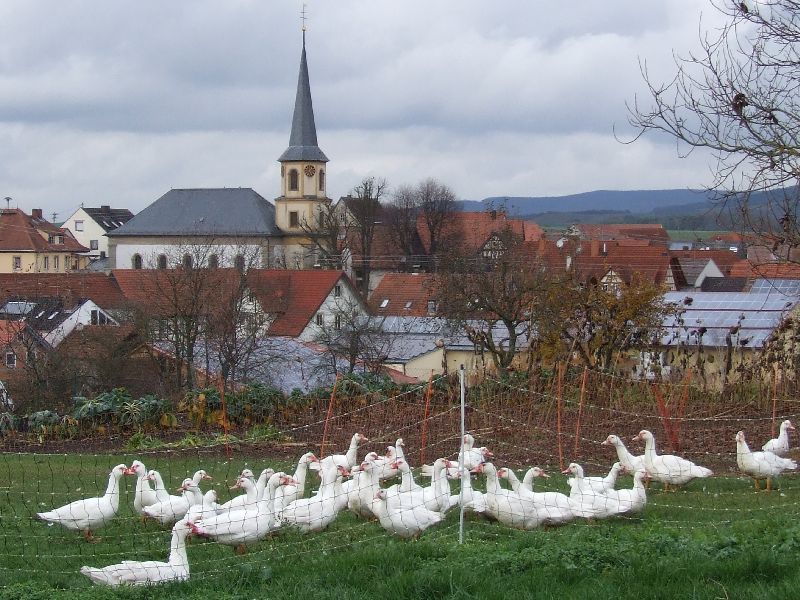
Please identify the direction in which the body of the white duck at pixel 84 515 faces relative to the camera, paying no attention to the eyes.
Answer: to the viewer's right

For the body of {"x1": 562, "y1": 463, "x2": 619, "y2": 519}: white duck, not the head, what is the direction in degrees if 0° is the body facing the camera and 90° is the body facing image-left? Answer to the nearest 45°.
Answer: approximately 90°

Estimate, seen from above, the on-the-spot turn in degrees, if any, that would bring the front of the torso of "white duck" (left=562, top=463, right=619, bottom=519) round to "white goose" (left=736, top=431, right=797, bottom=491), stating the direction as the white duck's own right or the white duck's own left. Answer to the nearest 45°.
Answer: approximately 135° to the white duck's own right

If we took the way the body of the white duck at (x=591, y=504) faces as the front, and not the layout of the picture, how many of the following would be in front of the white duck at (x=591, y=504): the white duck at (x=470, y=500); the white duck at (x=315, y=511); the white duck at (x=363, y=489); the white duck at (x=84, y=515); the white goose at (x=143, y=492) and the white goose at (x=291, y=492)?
6

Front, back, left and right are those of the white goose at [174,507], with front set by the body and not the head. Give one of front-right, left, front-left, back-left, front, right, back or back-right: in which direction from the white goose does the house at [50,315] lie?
left

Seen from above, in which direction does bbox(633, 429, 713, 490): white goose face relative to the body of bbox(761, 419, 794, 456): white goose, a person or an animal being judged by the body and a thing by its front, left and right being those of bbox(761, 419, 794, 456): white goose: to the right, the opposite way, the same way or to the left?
the opposite way

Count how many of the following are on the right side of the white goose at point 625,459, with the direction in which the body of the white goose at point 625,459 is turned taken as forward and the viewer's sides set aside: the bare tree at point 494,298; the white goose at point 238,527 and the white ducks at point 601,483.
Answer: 1

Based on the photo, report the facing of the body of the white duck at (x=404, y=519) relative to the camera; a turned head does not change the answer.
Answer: to the viewer's left

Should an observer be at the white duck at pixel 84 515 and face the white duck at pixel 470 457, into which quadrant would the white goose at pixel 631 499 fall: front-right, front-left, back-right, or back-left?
front-right

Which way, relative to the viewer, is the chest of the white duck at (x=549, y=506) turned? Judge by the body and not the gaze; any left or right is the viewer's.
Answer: facing to the left of the viewer

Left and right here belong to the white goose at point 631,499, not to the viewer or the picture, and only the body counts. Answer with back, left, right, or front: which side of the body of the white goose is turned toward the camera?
right

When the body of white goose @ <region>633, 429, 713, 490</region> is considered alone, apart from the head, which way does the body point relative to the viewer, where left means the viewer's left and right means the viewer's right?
facing to the left of the viewer

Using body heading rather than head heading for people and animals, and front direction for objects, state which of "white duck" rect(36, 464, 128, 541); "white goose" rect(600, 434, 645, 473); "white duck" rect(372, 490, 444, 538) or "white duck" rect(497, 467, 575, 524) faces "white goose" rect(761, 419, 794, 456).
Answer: "white duck" rect(36, 464, 128, 541)

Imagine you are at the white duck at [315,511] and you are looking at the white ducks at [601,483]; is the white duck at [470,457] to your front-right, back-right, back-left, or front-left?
front-left

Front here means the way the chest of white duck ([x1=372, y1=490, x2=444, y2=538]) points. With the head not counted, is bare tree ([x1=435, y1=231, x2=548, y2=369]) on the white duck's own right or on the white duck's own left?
on the white duck's own right
